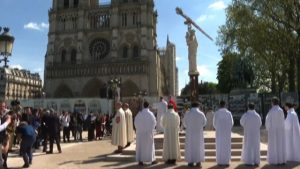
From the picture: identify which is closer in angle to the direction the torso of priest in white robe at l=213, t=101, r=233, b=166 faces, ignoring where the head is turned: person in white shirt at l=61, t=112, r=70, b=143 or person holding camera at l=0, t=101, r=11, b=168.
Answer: the person in white shirt

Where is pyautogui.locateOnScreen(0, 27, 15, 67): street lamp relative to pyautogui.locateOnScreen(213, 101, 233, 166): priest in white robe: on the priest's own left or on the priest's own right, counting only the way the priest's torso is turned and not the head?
on the priest's own left

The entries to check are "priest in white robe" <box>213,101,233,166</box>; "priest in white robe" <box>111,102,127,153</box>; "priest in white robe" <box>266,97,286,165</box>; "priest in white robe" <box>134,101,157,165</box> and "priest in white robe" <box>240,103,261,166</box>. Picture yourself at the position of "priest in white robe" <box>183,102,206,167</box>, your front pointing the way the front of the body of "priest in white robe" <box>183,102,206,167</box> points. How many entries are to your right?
3

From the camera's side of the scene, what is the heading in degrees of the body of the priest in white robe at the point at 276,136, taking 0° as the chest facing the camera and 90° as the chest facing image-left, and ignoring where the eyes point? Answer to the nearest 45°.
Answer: approximately 180°

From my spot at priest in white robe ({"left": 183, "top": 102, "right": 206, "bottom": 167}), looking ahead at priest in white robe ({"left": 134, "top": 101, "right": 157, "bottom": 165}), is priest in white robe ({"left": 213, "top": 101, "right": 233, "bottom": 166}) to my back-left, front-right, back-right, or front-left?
back-right

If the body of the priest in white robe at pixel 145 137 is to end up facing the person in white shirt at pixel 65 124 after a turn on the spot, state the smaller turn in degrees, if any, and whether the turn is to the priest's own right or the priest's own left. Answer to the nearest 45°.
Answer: approximately 45° to the priest's own left

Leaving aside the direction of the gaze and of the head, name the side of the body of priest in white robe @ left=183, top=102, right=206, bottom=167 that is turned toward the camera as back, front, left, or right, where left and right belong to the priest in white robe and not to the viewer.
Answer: back

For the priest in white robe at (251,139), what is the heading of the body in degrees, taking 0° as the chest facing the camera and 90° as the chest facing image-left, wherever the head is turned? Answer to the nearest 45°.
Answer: approximately 180°

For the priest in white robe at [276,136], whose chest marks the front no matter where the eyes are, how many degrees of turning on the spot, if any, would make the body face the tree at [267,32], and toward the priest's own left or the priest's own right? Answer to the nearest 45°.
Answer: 0° — they already face it

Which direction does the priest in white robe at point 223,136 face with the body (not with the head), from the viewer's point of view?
away from the camera

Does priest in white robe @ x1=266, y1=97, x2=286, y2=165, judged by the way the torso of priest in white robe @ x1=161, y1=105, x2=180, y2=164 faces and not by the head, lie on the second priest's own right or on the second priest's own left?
on the second priest's own right

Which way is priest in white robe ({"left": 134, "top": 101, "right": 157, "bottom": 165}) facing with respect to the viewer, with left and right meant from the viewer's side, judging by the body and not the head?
facing away from the viewer

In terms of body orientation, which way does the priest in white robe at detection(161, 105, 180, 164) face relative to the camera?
away from the camera
